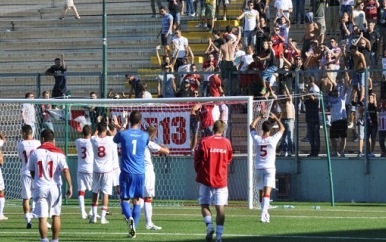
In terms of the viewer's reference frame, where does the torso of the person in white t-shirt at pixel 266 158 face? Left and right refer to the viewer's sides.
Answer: facing away from the viewer

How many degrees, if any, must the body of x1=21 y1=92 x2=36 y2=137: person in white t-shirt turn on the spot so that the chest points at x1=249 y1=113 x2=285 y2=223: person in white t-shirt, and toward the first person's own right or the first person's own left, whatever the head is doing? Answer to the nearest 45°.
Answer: approximately 45° to the first person's own left

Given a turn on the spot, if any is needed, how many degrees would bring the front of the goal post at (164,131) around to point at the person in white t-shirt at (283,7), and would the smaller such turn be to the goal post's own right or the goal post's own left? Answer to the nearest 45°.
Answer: approximately 135° to the goal post's own left

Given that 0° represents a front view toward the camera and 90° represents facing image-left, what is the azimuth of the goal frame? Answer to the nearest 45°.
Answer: approximately 0°

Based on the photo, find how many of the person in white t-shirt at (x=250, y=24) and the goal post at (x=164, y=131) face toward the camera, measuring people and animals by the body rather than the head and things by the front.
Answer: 2

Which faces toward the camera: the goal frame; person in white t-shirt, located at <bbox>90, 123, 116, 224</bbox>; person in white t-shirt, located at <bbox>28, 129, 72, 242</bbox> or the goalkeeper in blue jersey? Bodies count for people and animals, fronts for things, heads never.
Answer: the goal frame

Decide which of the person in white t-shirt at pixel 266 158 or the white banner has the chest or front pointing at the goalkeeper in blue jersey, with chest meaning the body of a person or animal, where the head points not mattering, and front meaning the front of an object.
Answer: the white banner

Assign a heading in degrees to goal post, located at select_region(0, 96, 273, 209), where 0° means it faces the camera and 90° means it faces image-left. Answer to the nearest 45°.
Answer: approximately 0°

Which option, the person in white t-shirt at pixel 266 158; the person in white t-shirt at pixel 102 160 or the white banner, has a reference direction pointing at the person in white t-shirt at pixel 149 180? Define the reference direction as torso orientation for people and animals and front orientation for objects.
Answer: the white banner

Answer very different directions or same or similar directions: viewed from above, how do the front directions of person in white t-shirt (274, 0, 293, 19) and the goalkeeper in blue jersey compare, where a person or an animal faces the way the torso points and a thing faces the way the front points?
very different directions
